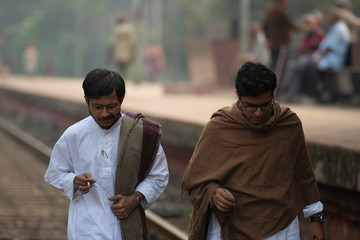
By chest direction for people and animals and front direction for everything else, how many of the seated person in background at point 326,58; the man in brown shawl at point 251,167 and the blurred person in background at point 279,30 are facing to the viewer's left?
1

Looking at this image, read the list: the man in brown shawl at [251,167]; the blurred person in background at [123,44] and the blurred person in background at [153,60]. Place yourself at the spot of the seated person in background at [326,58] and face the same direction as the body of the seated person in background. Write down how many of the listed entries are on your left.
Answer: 1

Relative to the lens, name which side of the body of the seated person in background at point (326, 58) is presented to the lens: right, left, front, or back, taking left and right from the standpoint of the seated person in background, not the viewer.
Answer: left

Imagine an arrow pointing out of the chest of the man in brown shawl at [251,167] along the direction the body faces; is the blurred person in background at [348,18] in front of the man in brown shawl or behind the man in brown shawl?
behind

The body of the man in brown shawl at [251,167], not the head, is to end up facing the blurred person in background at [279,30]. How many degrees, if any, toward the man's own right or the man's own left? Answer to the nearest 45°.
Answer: approximately 180°

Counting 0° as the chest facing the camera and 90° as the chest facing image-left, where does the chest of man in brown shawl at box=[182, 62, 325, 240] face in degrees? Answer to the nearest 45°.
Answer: approximately 0°

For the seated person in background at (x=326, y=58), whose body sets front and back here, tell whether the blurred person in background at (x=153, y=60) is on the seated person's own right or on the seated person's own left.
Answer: on the seated person's own right

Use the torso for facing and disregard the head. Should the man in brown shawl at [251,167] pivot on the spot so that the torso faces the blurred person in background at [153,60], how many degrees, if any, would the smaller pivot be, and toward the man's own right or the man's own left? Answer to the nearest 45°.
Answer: approximately 180°

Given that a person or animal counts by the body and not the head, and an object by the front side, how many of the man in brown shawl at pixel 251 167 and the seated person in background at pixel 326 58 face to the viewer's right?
0

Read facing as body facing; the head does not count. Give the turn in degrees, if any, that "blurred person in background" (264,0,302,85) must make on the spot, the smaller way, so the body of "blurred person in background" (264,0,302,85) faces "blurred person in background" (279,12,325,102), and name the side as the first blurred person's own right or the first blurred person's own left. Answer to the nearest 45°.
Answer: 0° — they already face them
